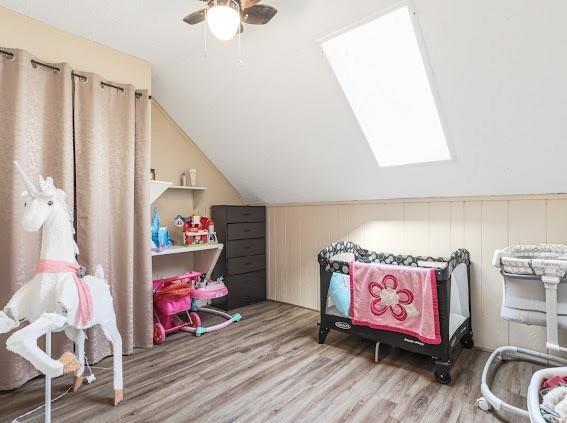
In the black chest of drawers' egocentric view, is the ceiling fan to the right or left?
on its right

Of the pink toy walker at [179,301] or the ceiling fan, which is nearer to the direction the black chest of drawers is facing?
the ceiling fan

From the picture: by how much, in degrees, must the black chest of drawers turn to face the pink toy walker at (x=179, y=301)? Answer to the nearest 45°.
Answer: approximately 90° to its right

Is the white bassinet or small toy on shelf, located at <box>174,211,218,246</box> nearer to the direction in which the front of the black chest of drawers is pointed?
the white bassinet

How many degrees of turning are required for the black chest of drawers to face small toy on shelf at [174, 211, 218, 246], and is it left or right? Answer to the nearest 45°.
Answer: approximately 90° to its right

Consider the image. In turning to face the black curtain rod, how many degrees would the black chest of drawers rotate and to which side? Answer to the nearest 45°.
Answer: approximately 90° to its right

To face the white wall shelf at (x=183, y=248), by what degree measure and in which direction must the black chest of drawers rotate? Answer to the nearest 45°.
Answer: approximately 90° to its right

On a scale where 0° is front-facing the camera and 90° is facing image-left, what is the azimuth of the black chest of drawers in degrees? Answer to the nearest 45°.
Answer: approximately 315°

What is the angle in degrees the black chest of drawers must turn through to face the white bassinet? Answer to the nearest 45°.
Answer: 0° — it already faces it

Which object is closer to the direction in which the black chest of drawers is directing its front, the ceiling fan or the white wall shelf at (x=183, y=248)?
the ceiling fan
